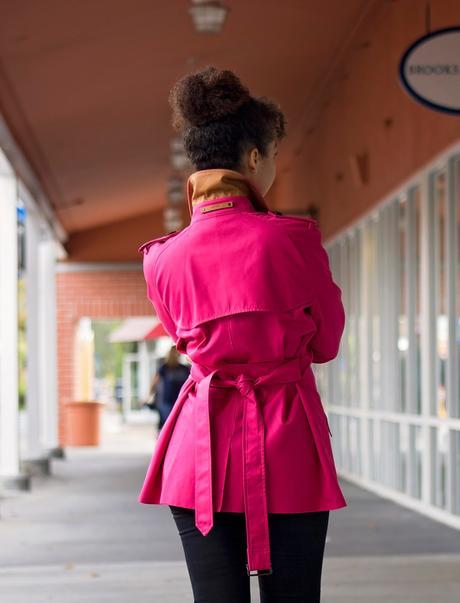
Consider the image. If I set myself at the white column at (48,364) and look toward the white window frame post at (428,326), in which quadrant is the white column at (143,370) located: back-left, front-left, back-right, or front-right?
back-left

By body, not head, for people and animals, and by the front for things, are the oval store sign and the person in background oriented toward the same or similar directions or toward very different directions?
very different directions

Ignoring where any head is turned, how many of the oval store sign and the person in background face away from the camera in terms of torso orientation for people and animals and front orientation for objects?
1

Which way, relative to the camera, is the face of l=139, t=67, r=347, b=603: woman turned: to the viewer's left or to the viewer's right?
to the viewer's right

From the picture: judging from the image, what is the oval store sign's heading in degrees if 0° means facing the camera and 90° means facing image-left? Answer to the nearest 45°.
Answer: approximately 0°

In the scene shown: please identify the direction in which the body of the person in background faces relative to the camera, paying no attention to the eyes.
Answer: away from the camera
